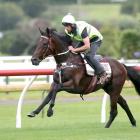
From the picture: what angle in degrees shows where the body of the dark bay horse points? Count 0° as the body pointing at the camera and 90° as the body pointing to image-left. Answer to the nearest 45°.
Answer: approximately 90°

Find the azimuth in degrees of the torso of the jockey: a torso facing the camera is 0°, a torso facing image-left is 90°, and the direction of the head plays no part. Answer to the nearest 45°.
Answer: approximately 90°

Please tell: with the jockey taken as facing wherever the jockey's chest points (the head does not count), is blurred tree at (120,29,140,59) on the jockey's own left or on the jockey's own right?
on the jockey's own right

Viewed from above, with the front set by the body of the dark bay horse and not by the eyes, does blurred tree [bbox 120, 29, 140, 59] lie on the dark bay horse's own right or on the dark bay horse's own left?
on the dark bay horse's own right
